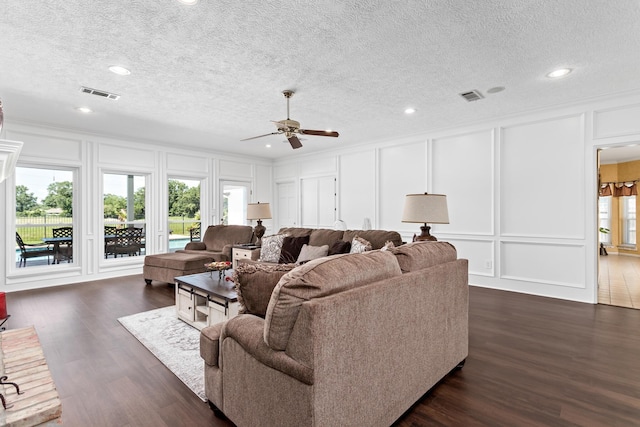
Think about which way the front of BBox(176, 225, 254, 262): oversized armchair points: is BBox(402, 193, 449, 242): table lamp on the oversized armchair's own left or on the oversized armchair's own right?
on the oversized armchair's own left

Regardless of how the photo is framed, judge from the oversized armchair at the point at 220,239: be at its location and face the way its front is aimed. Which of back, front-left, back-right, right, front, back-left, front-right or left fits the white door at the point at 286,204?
back

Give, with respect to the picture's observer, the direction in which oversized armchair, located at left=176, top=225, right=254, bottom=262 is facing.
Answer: facing the viewer and to the left of the viewer

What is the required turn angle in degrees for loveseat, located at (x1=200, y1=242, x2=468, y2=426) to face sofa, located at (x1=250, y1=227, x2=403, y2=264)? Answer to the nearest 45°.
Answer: approximately 45° to its right

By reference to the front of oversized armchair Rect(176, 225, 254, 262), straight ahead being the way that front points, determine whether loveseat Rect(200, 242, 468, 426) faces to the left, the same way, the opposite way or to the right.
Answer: to the right

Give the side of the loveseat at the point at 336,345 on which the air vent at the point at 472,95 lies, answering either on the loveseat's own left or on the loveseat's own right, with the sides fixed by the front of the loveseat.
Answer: on the loveseat's own right

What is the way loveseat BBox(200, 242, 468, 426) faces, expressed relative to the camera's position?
facing away from the viewer and to the left of the viewer

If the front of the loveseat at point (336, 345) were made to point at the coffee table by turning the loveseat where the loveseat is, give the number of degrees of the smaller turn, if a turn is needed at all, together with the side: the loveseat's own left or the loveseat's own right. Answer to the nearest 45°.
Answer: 0° — it already faces it

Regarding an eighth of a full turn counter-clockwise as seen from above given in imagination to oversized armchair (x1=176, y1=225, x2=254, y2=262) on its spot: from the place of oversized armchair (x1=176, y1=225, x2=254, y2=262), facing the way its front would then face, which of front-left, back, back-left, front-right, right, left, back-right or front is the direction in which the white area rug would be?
front

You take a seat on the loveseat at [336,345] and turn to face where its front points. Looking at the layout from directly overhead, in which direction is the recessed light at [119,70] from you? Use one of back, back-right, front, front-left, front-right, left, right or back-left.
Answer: front

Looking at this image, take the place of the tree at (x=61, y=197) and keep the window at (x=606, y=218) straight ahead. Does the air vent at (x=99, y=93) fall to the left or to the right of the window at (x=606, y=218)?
right

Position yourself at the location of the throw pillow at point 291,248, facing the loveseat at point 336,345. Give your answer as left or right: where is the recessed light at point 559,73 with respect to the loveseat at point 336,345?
left

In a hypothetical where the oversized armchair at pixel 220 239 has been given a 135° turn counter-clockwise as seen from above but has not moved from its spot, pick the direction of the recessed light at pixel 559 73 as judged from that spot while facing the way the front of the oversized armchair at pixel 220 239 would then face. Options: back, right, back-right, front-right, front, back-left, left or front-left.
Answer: front-right

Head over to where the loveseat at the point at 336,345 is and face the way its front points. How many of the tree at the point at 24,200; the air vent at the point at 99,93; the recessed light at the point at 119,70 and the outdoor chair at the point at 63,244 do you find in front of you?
4

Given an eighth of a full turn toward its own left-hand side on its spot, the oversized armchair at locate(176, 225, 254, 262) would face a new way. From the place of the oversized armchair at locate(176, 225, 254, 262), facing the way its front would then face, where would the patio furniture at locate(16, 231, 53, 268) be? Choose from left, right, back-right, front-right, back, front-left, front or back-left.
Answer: right

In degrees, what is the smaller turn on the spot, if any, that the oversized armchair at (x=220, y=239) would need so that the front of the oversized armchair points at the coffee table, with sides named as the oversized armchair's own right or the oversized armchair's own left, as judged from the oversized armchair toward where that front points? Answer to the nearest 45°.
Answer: approximately 45° to the oversized armchair's own left

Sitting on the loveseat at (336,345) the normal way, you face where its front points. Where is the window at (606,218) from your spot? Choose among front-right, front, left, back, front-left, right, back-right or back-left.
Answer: right

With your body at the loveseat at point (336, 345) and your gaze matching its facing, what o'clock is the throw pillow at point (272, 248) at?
The throw pillow is roughly at 1 o'clock from the loveseat.

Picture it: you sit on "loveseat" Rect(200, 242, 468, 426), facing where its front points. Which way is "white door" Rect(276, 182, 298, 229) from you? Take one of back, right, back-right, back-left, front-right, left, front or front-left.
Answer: front-right

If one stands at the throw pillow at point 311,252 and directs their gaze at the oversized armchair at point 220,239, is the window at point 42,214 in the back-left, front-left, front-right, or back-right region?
front-left
